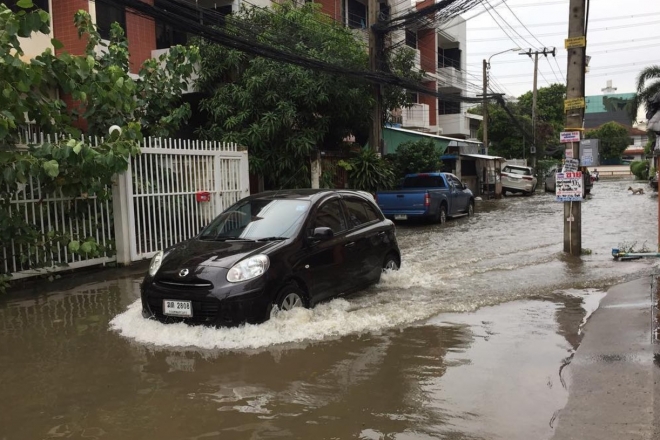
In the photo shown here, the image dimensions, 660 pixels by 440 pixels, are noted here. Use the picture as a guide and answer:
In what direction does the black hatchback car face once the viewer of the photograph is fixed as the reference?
facing the viewer and to the left of the viewer

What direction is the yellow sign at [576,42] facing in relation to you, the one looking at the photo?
facing the viewer

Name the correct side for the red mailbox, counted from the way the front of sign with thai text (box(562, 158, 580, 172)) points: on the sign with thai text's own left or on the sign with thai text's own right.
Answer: on the sign with thai text's own right

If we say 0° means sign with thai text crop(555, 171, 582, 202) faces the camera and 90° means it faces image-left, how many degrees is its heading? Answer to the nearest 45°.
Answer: approximately 0°

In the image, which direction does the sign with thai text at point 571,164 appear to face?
toward the camera

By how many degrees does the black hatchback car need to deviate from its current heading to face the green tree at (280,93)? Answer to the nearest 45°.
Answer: approximately 135° to its right

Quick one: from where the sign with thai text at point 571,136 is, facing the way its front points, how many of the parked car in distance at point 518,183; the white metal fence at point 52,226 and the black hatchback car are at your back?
1

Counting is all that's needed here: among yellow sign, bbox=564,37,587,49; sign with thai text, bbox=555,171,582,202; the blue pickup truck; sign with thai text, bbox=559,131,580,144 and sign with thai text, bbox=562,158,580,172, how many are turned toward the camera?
4

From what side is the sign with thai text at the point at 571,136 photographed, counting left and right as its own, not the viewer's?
front

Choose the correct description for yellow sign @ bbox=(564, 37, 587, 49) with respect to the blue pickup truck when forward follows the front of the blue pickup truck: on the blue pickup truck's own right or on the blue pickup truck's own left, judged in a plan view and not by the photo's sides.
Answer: on the blue pickup truck's own right
